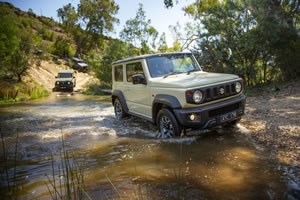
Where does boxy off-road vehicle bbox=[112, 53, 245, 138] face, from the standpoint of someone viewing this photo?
facing the viewer and to the right of the viewer
